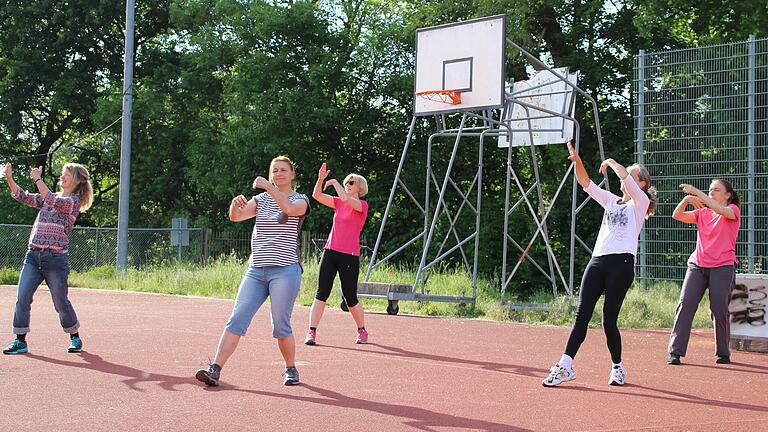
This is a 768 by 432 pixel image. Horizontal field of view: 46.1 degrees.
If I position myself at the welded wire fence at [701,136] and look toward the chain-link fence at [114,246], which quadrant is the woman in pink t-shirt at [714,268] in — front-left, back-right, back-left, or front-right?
back-left

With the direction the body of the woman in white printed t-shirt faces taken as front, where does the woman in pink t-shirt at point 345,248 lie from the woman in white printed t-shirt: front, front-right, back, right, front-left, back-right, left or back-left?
right

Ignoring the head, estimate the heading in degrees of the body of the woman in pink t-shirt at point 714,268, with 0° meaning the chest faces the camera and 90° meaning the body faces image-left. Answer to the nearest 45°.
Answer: approximately 45°

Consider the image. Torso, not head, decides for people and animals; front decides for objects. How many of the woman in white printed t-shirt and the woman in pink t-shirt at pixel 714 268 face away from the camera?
0

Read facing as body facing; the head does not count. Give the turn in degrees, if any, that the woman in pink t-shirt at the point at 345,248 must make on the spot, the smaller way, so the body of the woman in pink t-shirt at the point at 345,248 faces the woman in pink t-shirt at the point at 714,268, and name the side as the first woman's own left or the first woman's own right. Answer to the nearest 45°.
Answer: approximately 135° to the first woman's own left

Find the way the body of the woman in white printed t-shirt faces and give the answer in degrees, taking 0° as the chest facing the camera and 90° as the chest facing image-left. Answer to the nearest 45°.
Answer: approximately 45°

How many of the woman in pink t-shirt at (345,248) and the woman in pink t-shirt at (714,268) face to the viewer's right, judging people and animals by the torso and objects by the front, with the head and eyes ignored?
0

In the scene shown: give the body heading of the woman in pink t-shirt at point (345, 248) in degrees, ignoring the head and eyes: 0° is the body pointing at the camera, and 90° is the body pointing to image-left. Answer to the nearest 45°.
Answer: approximately 45°
